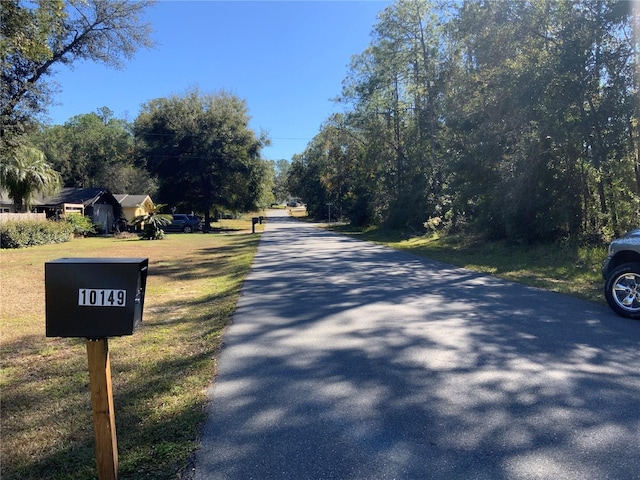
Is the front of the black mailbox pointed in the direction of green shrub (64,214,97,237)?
no

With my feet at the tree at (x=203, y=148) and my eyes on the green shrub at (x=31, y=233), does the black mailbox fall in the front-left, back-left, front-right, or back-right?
front-left

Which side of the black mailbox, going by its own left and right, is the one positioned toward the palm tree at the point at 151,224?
left

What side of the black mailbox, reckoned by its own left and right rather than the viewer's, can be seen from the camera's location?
right

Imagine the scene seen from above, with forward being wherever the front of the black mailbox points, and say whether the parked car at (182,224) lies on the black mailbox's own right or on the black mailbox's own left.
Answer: on the black mailbox's own left

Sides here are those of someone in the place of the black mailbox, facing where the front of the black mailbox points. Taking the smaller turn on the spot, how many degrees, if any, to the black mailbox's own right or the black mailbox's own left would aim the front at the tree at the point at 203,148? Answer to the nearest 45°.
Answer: approximately 90° to the black mailbox's own left

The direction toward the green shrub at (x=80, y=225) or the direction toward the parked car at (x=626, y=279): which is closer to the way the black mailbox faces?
the parked car

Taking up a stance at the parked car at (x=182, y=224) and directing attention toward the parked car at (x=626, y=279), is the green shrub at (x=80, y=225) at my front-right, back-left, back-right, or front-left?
front-right

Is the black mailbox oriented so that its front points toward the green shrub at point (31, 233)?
no
